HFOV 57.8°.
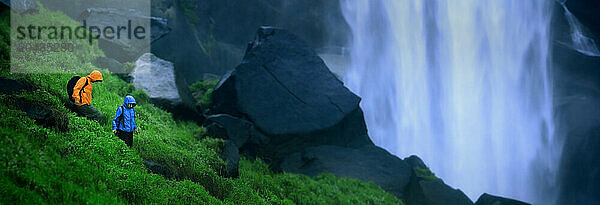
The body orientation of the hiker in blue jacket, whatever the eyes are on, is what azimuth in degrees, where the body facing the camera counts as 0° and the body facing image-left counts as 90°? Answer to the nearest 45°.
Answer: approximately 315°

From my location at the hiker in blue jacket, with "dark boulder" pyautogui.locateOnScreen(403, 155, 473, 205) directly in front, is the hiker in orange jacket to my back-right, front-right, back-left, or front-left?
back-left

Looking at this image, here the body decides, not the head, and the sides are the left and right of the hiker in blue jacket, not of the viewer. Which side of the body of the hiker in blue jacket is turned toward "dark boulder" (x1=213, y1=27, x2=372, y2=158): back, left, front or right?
left

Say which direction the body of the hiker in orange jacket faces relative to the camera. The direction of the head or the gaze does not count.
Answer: to the viewer's right

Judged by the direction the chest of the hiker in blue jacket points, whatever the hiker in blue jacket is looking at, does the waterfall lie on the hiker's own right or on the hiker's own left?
on the hiker's own left

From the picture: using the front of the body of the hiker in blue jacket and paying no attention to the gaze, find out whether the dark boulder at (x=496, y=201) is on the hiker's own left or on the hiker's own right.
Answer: on the hiker's own left
